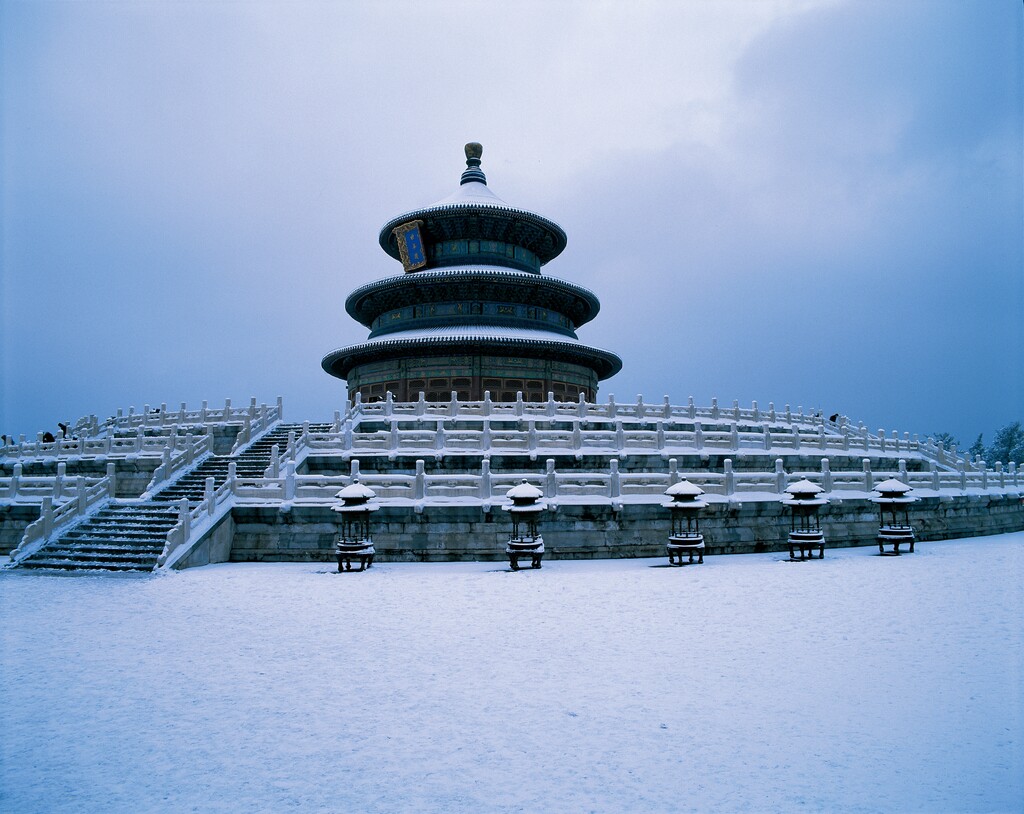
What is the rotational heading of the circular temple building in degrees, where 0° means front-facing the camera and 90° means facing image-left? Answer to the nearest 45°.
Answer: approximately 45°
